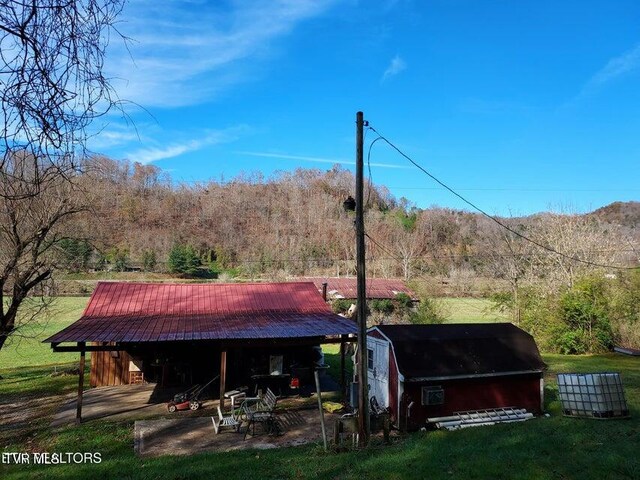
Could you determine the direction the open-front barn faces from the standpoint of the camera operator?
facing the viewer

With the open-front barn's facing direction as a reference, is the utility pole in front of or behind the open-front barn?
in front
